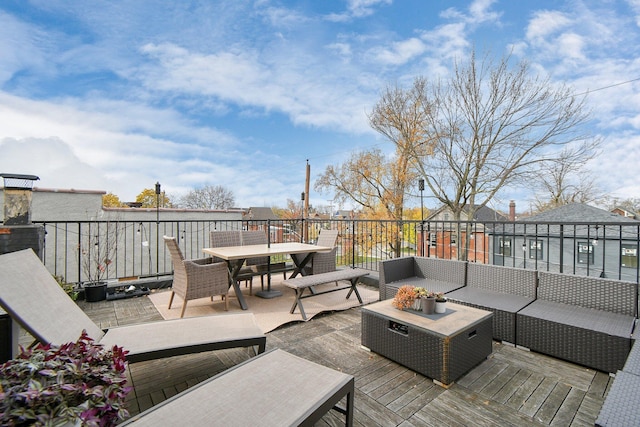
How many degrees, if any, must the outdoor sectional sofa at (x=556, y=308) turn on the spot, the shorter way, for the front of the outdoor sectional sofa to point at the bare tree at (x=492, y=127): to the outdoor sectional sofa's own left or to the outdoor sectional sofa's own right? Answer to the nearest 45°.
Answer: approximately 135° to the outdoor sectional sofa's own right

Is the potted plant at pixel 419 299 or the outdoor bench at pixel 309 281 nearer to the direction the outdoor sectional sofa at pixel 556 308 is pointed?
the potted plant

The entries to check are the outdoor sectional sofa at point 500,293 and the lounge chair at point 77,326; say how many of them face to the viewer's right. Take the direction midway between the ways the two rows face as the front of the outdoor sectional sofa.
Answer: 1

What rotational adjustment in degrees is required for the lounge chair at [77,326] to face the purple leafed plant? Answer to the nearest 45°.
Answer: approximately 90° to its right

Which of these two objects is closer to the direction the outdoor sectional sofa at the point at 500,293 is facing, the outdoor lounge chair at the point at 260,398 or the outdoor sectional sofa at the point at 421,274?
the outdoor lounge chair

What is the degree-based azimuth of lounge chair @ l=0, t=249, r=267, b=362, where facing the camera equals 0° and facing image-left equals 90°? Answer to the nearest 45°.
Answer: approximately 270°

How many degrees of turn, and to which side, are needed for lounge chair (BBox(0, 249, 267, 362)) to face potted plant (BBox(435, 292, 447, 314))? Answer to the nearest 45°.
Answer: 0° — it already faces it

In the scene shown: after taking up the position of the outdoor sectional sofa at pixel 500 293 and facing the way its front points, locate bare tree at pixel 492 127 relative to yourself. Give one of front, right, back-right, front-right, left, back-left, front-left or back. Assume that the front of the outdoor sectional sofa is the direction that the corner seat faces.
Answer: back-right
